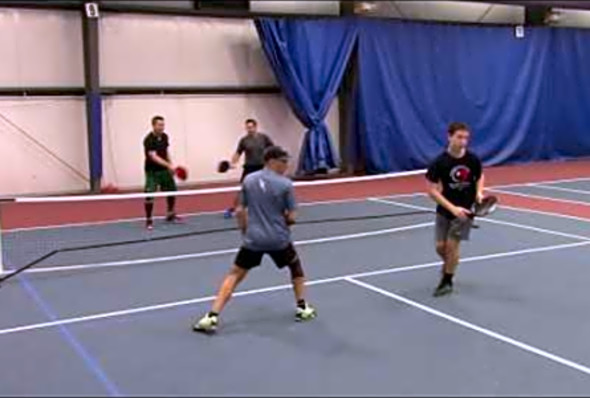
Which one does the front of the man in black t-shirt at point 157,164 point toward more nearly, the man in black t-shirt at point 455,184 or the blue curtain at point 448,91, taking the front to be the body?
the man in black t-shirt

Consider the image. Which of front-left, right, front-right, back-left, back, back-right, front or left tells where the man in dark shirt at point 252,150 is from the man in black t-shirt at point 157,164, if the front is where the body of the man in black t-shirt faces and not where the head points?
front-left

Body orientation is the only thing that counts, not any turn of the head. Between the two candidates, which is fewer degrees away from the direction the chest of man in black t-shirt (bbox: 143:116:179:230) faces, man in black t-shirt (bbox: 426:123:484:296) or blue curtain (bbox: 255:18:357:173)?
the man in black t-shirt

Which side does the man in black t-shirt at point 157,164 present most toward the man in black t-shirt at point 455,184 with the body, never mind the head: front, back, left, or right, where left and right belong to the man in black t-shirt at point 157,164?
front

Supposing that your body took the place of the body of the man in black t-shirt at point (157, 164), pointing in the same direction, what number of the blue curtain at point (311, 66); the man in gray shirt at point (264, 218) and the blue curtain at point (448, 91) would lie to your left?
2

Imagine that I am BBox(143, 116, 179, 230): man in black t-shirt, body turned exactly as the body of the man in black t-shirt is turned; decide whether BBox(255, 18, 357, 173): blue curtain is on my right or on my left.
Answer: on my left

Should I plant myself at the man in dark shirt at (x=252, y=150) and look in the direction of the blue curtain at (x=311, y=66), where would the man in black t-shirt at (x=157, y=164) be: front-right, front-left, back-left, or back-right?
back-left

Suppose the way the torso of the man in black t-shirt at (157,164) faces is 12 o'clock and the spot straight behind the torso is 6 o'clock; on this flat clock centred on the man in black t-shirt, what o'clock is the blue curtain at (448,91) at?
The blue curtain is roughly at 9 o'clock from the man in black t-shirt.

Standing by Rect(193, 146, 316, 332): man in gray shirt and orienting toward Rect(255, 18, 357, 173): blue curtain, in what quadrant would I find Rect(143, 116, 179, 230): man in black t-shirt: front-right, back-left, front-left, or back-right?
front-left

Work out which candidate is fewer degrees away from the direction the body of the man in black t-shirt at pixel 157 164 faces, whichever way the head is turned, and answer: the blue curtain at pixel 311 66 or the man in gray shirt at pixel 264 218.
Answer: the man in gray shirt

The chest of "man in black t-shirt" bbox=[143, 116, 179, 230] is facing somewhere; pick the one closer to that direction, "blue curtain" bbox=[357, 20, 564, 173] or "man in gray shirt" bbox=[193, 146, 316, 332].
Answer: the man in gray shirt

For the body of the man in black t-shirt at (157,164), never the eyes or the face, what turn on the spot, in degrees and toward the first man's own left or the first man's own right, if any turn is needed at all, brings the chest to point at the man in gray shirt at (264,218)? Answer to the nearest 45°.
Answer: approximately 45° to the first man's own right
